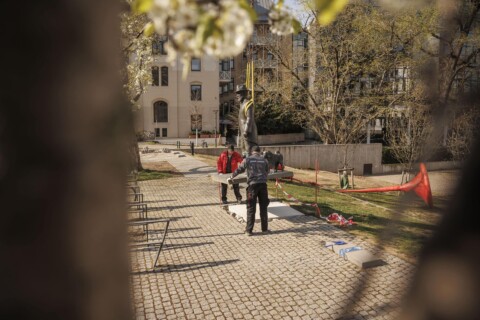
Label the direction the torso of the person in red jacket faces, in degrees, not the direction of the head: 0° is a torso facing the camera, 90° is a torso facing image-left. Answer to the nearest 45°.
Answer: approximately 0°

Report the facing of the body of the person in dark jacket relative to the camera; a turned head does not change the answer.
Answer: away from the camera

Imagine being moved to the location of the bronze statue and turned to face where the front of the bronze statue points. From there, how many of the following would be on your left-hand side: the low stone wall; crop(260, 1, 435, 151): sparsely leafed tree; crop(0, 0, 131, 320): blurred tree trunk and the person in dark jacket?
2

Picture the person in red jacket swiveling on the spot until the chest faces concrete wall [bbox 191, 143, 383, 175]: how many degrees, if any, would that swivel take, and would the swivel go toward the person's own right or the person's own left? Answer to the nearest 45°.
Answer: approximately 135° to the person's own left

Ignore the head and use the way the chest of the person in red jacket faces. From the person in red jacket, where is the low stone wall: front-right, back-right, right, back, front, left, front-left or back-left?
back

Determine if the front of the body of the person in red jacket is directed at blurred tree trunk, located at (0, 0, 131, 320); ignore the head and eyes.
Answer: yes

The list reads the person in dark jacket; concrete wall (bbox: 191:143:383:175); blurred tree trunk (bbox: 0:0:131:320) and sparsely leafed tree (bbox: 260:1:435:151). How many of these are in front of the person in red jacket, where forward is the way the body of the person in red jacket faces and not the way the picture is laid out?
2

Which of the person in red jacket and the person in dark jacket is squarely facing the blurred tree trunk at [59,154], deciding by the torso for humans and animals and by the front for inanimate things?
the person in red jacket

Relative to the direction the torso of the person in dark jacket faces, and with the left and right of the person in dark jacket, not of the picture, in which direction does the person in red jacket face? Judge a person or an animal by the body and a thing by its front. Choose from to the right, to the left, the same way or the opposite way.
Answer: the opposite way
